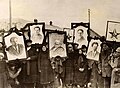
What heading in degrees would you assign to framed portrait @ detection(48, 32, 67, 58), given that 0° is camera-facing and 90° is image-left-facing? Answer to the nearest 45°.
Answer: approximately 0°

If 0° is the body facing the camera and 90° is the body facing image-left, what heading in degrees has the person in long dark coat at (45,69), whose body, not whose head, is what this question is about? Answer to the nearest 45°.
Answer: approximately 0°
